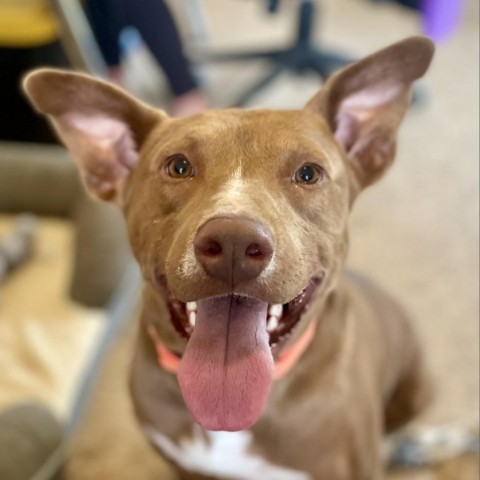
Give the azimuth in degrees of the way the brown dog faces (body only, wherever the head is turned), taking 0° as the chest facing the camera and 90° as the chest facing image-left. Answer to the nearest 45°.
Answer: approximately 0°

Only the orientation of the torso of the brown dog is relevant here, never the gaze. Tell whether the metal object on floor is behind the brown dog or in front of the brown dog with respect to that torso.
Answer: behind

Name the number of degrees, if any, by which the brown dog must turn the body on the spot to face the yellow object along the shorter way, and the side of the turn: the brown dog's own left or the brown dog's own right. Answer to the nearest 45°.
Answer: approximately 180°

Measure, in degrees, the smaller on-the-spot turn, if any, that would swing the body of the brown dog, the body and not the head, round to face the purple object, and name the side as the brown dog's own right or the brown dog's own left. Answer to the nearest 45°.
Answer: approximately 135° to the brown dog's own left
